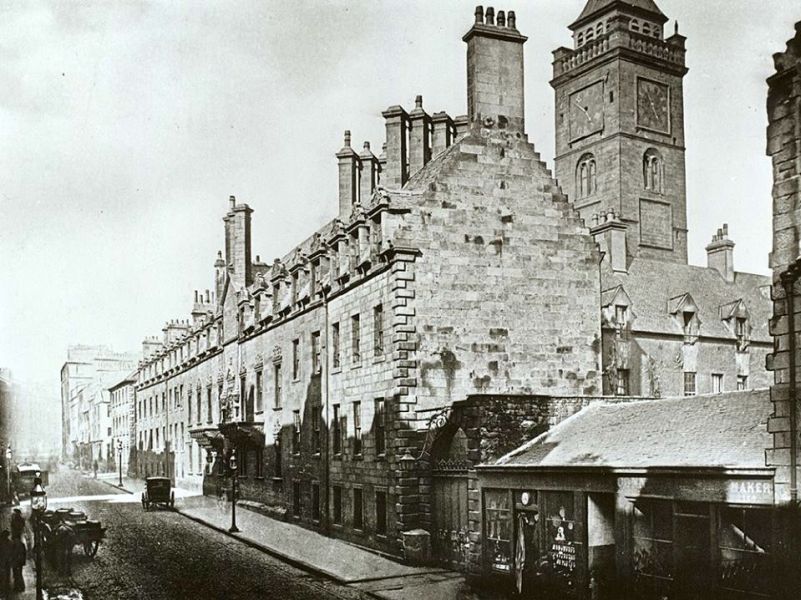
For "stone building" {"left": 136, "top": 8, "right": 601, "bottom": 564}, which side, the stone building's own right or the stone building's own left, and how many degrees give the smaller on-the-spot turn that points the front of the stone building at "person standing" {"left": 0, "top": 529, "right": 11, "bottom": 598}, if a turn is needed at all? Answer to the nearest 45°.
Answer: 0° — it already faces them

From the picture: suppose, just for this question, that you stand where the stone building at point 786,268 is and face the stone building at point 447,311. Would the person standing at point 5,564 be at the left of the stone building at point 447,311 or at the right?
left

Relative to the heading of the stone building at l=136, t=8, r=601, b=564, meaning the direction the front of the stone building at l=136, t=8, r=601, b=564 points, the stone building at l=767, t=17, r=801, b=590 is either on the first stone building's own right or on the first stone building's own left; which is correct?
on the first stone building's own left

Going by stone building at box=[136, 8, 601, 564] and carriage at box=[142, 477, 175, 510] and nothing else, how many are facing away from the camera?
1

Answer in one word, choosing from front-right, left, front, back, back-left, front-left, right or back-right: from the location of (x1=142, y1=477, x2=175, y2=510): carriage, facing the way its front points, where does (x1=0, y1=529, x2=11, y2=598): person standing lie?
back

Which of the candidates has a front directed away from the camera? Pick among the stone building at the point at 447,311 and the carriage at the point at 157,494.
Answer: the carriage

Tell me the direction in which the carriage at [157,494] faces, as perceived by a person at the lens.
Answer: facing away from the viewer

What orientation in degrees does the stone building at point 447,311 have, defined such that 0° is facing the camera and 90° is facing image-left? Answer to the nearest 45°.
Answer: approximately 45°

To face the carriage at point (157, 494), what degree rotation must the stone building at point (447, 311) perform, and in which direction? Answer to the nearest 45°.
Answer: approximately 90° to its right
